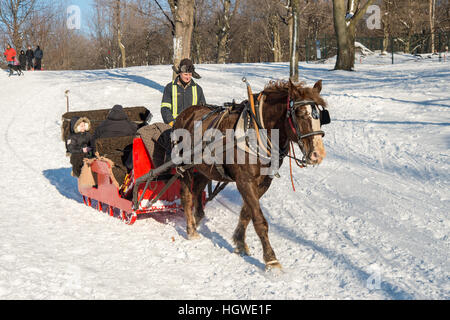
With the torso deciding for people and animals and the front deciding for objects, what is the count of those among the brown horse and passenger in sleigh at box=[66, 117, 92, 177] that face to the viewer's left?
0

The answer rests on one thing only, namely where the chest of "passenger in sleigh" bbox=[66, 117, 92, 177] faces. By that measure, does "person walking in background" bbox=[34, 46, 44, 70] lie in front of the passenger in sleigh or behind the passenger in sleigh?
behind

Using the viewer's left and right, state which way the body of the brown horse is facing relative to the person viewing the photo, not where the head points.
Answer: facing the viewer and to the right of the viewer

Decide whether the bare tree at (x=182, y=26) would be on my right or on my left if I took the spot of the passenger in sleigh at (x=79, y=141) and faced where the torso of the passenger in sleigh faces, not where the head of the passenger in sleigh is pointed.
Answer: on my left

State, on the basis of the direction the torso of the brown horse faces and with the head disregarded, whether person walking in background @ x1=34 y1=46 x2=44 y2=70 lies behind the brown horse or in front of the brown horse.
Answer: behind

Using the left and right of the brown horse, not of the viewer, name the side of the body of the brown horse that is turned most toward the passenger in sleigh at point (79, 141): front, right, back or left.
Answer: back

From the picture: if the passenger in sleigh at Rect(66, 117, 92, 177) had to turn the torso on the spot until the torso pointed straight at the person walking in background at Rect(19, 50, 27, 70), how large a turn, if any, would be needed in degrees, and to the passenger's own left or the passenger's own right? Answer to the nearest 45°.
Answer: approximately 135° to the passenger's own left

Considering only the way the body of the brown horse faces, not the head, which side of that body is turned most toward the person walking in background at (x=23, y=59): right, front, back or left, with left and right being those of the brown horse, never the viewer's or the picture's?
back

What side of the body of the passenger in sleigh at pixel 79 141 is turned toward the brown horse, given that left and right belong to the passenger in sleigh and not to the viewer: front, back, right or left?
front

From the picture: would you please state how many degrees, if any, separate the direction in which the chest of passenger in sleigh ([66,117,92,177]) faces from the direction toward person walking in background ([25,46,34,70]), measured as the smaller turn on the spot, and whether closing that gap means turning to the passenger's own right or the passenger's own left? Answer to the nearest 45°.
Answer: approximately 135° to the passenger's own left

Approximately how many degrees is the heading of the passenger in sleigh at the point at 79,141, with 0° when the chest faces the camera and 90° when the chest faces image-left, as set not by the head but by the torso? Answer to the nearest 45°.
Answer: approximately 315°
